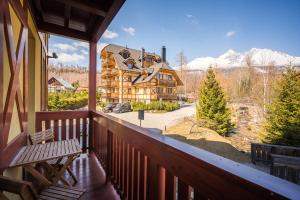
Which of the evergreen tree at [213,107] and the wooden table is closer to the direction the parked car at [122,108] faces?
the wooden table

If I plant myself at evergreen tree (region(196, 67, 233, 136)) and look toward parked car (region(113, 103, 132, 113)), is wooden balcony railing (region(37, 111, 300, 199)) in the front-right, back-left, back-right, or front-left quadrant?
back-left

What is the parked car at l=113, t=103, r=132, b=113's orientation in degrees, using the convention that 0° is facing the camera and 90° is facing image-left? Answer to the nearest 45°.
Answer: approximately 45°

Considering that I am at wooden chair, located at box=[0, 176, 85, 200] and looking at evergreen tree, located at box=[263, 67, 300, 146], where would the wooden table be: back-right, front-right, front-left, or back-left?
front-left

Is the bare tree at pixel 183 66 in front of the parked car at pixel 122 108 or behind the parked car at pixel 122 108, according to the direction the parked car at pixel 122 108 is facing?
behind

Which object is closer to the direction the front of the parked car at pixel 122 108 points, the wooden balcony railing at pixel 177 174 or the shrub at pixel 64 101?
the shrub

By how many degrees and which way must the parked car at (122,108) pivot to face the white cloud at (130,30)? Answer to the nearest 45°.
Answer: approximately 135° to its right

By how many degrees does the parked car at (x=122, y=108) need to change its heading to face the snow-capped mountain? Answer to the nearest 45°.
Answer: approximately 135° to its left
